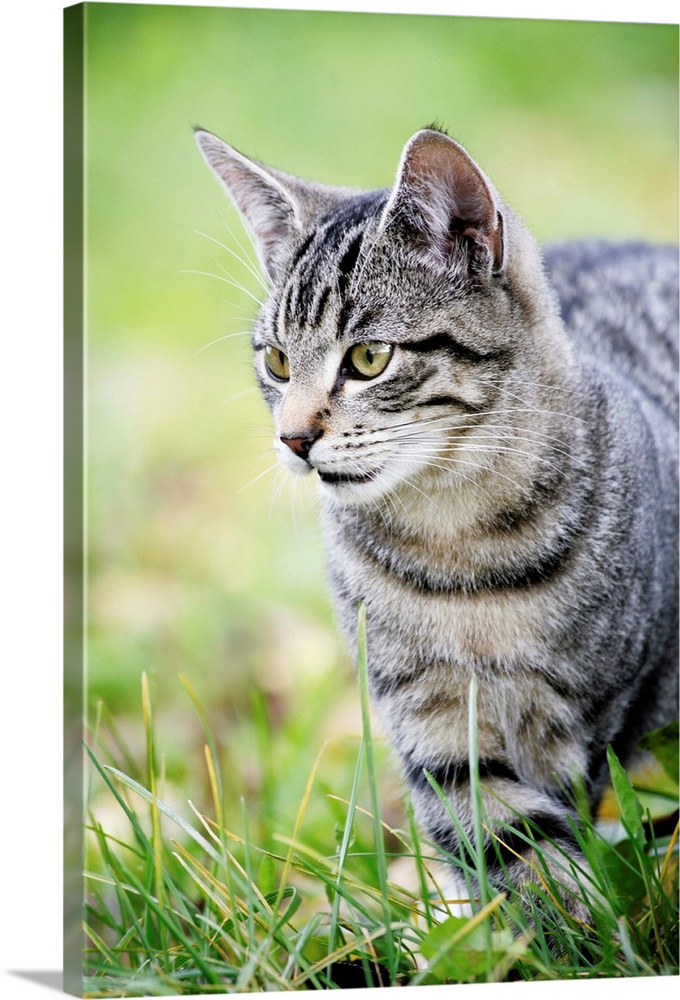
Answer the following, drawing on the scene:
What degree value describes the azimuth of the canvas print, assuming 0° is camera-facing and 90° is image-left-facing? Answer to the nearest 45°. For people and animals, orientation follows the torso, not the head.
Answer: approximately 315°
